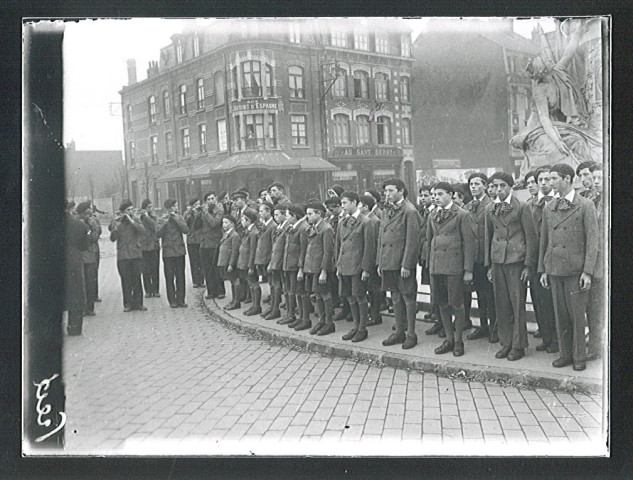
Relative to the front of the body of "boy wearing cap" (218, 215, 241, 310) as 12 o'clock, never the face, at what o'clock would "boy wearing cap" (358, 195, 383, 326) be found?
"boy wearing cap" (358, 195, 383, 326) is roughly at 8 o'clock from "boy wearing cap" (218, 215, 241, 310).

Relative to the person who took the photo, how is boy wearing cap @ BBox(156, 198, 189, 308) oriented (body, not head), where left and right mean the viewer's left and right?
facing the viewer

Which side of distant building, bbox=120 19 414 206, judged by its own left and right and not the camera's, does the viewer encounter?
front

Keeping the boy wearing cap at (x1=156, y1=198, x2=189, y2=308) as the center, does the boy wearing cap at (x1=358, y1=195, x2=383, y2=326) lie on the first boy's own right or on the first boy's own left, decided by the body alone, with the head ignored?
on the first boy's own left

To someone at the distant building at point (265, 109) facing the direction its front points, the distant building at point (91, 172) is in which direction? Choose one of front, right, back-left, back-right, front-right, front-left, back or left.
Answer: right

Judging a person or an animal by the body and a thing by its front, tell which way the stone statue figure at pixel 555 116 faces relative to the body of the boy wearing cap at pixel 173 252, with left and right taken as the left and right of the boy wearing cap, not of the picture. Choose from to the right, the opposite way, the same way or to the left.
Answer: to the right

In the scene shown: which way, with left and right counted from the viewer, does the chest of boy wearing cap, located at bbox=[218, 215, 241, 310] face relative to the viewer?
facing the viewer and to the left of the viewer

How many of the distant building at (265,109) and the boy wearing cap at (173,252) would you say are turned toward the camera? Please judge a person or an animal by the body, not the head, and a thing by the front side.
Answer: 2
